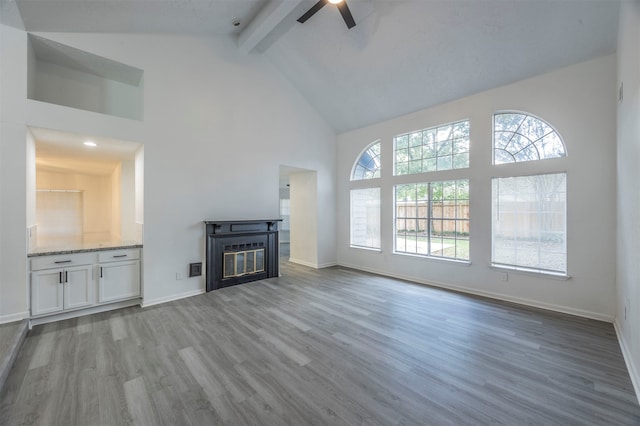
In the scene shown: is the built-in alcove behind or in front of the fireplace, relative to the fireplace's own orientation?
behind

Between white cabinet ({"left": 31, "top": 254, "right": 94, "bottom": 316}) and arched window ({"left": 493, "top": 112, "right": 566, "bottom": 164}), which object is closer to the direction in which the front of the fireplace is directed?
the arched window

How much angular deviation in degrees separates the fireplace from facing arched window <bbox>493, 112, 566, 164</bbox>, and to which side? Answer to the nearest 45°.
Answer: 0° — it already faces it

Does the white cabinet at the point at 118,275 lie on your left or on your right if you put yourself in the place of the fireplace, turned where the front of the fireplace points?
on your right

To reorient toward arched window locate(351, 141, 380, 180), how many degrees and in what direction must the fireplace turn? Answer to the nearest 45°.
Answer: approximately 45° to its left

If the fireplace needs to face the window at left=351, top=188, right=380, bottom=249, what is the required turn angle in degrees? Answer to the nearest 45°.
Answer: approximately 45° to its left

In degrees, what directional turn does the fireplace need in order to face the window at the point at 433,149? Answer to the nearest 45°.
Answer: approximately 45° to its left

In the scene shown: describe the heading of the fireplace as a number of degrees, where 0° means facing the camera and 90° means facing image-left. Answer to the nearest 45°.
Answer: approximately 315°

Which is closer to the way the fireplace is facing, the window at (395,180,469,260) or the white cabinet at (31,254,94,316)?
the window
